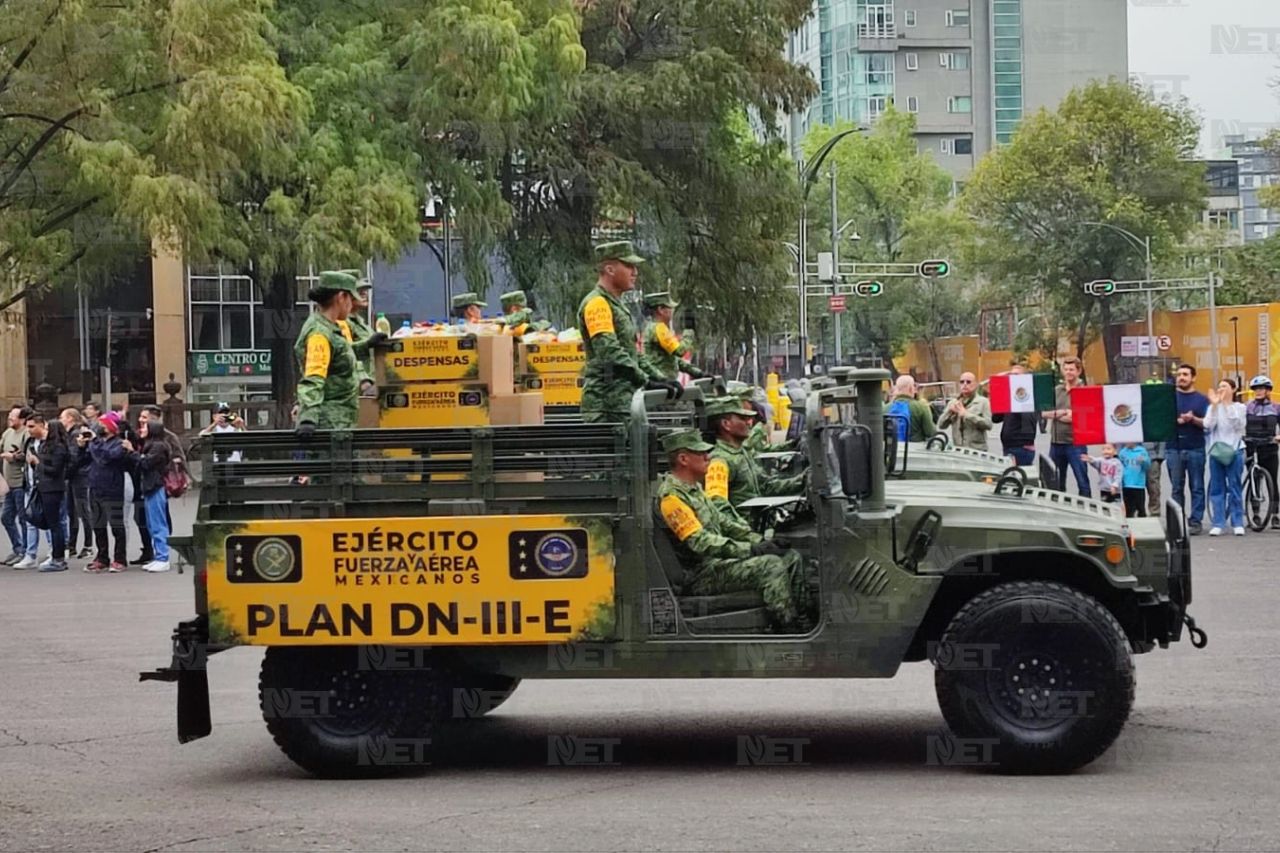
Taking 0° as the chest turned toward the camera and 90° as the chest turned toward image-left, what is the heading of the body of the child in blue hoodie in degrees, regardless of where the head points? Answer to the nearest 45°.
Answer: approximately 0°

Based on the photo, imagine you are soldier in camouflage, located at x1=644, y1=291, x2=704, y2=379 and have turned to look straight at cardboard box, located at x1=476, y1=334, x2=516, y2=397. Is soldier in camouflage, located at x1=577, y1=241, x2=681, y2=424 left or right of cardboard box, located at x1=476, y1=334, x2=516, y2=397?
left

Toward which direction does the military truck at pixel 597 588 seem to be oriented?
to the viewer's right

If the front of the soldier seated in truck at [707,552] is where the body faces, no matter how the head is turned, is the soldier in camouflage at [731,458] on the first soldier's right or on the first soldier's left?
on the first soldier's left

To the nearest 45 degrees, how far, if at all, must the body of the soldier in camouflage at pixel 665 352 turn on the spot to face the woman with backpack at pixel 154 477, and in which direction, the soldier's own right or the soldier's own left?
approximately 135° to the soldier's own left

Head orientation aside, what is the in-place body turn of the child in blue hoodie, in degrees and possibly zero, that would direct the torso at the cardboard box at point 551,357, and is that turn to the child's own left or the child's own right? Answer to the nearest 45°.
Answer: approximately 45° to the child's own right

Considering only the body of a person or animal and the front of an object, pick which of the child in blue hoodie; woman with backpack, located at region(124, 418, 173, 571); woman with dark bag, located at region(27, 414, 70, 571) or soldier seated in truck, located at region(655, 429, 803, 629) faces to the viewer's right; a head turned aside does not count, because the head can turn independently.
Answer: the soldier seated in truck

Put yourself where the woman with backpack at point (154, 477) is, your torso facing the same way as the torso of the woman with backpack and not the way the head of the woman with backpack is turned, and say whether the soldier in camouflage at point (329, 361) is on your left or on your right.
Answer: on your left
